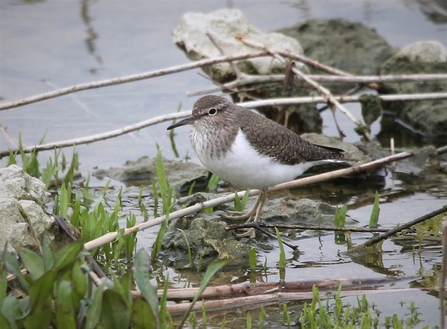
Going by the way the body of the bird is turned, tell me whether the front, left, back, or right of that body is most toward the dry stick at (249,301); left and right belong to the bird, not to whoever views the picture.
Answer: left

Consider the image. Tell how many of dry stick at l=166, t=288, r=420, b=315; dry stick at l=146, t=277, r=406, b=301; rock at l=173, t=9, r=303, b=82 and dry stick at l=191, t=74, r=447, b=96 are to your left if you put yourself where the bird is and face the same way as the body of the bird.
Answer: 2

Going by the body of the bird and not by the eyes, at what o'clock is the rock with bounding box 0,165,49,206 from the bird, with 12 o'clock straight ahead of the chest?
The rock is roughly at 11 o'clock from the bird.

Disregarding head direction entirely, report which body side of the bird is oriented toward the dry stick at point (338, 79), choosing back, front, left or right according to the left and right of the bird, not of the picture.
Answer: right

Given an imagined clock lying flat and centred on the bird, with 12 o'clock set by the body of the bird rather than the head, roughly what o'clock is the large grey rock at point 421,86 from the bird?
The large grey rock is roughly at 4 o'clock from the bird.

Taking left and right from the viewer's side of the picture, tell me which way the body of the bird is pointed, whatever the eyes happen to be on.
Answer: facing to the left of the viewer

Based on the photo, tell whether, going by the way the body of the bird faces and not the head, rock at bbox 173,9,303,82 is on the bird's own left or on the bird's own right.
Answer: on the bird's own right

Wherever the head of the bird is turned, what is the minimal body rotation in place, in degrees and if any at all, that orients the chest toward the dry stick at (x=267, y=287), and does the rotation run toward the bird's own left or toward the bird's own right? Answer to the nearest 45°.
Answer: approximately 90° to the bird's own left

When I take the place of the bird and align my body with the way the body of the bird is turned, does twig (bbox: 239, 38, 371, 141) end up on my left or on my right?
on my right

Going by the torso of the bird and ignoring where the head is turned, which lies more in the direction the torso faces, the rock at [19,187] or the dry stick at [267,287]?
the rock

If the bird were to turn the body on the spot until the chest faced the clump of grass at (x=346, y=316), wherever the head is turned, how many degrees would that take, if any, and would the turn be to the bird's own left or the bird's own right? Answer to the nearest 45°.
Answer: approximately 90° to the bird's own left

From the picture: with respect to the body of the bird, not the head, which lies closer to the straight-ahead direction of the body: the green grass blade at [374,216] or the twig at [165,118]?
the twig
